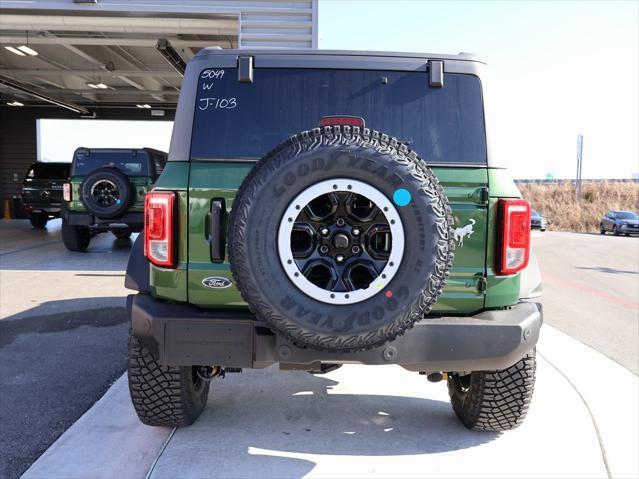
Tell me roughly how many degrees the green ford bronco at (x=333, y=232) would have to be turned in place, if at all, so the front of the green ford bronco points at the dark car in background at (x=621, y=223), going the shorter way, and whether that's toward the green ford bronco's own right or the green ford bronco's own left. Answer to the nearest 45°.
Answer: approximately 45° to the green ford bronco's own right

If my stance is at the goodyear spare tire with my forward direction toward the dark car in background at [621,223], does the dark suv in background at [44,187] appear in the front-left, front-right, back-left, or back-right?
front-left

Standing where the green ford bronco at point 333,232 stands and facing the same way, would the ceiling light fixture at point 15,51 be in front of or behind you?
in front

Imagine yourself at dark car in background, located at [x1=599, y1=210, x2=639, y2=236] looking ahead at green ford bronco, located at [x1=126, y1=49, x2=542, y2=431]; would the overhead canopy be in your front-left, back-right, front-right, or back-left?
front-right

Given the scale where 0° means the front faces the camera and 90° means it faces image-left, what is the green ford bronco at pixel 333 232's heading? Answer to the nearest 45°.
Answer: approximately 180°

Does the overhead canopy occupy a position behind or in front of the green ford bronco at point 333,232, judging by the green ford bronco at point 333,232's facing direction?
in front

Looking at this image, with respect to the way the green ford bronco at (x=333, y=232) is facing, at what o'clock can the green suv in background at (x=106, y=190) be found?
The green suv in background is roughly at 11 o'clock from the green ford bronco.

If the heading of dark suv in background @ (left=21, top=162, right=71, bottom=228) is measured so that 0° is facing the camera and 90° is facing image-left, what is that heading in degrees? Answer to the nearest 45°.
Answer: approximately 180°
